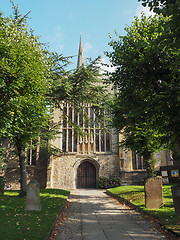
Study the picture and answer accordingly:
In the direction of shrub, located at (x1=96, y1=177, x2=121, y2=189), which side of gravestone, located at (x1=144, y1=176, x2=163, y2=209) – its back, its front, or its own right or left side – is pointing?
back

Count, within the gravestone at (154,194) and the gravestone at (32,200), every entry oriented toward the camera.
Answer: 2

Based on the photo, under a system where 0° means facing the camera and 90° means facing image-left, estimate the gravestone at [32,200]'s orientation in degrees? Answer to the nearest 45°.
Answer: approximately 0°

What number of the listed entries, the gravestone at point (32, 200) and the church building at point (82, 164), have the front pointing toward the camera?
2

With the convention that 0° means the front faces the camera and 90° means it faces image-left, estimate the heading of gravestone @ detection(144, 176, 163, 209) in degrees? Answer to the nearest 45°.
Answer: approximately 0°

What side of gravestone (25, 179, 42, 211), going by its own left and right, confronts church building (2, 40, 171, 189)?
back

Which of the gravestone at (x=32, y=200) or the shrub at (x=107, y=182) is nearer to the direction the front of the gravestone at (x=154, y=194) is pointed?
the gravestone
